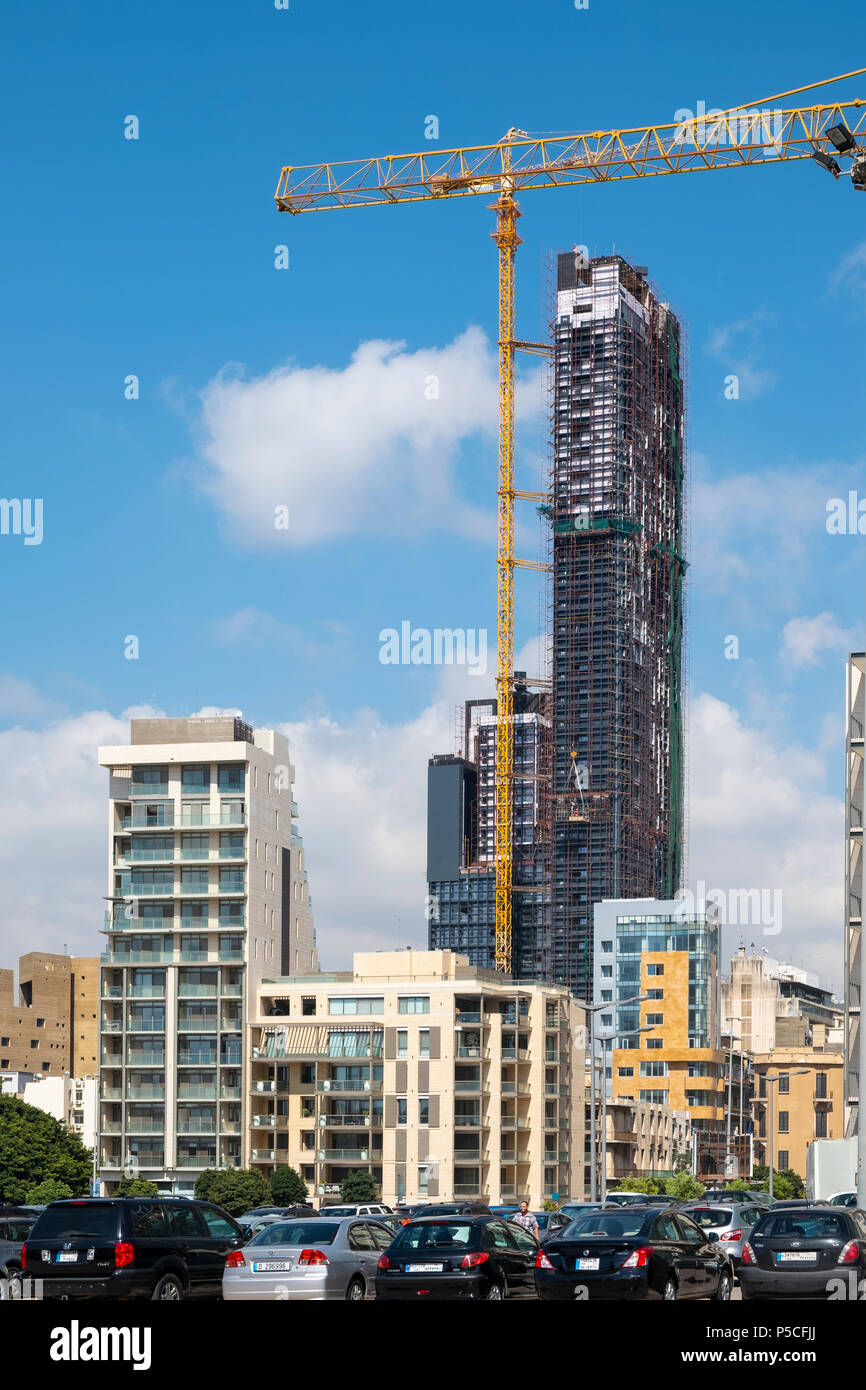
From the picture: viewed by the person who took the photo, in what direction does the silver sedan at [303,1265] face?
facing away from the viewer and to the right of the viewer

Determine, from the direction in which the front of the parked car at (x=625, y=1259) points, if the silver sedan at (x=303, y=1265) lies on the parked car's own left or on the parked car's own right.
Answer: on the parked car's own left

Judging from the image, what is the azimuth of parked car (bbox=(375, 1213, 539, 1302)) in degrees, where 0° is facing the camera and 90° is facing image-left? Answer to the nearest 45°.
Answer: approximately 225°

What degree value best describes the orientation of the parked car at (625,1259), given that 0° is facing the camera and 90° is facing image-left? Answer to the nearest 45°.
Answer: approximately 225°

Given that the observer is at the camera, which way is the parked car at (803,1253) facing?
facing away from the viewer

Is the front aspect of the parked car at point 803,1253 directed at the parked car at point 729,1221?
yes

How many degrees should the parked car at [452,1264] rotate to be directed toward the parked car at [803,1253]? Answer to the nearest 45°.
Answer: approximately 45° to its right

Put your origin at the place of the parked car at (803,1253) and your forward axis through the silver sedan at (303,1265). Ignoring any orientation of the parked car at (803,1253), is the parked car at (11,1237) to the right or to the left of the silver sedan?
right
